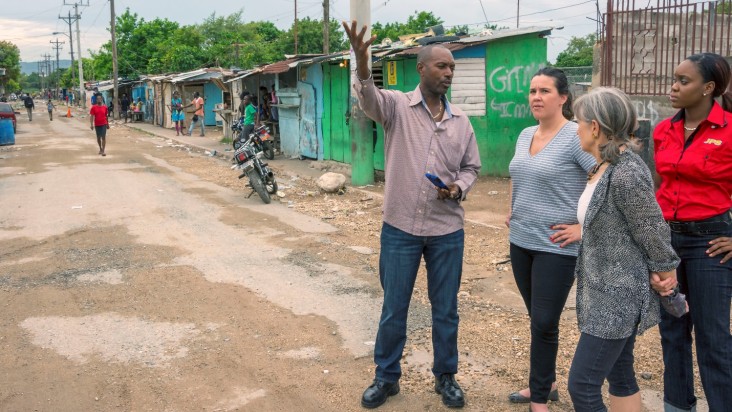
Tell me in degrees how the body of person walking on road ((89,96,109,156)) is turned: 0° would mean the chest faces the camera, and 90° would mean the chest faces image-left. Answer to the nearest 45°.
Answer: approximately 0°

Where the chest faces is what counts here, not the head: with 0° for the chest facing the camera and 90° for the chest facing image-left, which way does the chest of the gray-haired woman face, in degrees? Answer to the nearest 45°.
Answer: approximately 90°

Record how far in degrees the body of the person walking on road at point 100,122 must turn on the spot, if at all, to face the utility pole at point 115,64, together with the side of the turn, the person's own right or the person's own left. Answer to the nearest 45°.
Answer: approximately 180°

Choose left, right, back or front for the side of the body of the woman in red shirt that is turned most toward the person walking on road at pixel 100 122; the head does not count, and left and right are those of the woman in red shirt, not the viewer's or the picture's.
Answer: right

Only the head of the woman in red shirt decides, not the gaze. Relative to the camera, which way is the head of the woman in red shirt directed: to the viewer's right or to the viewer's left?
to the viewer's left

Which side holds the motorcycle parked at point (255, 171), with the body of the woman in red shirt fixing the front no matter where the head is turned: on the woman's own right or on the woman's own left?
on the woman's own right

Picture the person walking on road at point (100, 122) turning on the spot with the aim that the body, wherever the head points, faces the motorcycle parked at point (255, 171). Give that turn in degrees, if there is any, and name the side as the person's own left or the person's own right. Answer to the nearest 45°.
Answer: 0° — they already face it

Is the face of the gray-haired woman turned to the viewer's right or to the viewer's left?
to the viewer's left

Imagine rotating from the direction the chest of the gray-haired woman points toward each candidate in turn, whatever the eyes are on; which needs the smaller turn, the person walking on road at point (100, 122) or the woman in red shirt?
the person walking on road

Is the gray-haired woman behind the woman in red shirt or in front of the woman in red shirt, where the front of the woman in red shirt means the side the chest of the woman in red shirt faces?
in front
